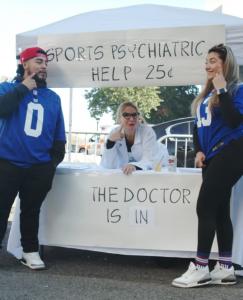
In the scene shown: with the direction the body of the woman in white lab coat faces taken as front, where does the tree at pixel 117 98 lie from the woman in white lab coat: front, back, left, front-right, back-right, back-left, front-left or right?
back

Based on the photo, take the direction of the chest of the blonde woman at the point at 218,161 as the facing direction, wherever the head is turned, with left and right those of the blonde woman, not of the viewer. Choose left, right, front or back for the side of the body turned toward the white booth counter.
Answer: right

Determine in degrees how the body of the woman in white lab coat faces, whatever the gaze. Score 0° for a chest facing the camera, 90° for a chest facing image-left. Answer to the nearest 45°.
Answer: approximately 0°

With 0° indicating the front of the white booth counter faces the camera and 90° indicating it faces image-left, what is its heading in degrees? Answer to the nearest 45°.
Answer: approximately 0°

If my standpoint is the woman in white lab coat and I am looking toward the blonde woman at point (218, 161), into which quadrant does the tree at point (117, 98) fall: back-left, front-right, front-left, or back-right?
back-left

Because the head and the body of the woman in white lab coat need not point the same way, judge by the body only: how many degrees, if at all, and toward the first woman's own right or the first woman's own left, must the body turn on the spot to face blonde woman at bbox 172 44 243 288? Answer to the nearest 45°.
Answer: approximately 45° to the first woman's own left

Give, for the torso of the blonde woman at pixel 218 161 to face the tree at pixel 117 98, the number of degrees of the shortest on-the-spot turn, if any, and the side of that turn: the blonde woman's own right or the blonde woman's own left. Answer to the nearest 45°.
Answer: approximately 135° to the blonde woman's own right

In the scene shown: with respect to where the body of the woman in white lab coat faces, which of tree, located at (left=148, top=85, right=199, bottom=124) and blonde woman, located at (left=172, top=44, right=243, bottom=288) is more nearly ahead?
the blonde woman

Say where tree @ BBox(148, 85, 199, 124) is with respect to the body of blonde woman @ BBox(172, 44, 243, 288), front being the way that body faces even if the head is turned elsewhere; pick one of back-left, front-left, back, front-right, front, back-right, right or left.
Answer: back-right

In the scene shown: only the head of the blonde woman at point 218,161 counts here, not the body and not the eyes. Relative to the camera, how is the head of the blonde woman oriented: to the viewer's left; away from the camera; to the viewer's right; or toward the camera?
to the viewer's left

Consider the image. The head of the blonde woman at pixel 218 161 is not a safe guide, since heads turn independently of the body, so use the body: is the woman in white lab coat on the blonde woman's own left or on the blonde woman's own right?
on the blonde woman's own right

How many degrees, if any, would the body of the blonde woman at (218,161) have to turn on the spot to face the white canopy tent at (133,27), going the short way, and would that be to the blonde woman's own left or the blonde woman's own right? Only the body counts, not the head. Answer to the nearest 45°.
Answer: approximately 90° to the blonde woman's own right
